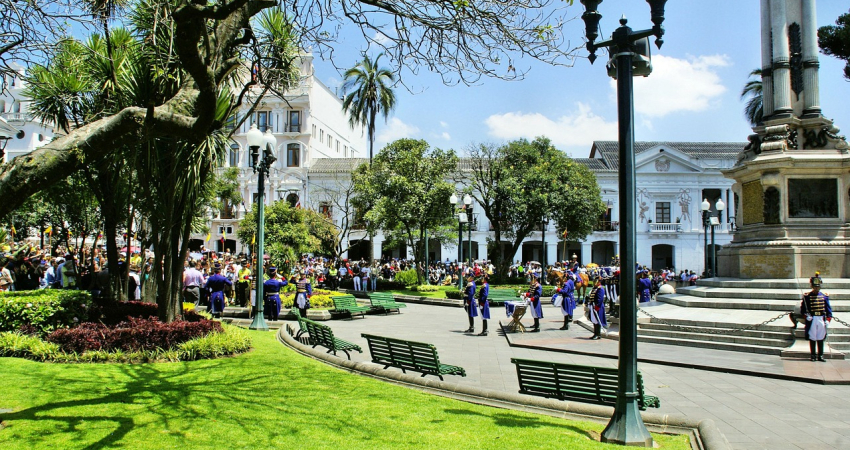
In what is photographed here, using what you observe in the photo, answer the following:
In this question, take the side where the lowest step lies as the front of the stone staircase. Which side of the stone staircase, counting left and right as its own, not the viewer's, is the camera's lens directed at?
front

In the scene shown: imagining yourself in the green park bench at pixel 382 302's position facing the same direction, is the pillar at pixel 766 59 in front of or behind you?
in front

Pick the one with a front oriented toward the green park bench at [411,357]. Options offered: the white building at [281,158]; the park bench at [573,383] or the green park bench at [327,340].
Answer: the white building

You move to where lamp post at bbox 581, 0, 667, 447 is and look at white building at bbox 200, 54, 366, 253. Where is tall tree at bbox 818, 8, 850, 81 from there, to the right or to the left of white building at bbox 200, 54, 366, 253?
right

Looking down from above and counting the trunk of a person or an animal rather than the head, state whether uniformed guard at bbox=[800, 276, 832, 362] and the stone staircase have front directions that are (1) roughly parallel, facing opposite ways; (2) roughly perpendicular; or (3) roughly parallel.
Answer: roughly parallel

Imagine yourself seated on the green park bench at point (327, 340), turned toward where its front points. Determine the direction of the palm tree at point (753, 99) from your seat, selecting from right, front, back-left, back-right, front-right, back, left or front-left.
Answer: front

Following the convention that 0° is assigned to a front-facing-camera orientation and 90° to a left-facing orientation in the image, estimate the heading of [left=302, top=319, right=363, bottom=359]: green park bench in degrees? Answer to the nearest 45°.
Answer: approximately 225°

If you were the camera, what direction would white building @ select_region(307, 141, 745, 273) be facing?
facing the viewer

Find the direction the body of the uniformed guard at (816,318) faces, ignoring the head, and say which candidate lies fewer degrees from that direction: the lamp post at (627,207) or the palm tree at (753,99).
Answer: the lamp post

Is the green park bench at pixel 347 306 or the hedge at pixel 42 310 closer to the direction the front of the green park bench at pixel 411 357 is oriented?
the green park bench

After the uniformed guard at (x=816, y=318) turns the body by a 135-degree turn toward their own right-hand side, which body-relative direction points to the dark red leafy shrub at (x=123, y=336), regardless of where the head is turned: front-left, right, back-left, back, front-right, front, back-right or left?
left

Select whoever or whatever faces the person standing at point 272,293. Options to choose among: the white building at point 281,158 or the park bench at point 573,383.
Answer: the white building

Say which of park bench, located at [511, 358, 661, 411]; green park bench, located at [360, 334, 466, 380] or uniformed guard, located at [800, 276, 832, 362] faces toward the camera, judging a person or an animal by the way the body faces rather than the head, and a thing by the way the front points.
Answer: the uniformed guard

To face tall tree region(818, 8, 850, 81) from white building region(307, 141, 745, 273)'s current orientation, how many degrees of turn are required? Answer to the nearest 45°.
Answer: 0° — it already faces it

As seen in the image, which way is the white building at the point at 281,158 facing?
toward the camera

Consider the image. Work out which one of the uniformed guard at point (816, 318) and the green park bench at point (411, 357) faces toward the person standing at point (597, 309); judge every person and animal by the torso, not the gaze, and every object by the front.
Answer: the green park bench

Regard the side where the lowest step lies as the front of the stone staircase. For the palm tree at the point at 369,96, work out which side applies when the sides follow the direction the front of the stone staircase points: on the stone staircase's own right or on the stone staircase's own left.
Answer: on the stone staircase's own right

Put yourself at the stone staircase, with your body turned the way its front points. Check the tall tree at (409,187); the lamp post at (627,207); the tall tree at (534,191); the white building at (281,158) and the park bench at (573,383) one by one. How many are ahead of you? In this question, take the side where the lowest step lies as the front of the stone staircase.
2

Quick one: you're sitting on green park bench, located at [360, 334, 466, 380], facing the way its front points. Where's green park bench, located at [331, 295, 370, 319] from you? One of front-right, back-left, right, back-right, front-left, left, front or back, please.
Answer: front-left

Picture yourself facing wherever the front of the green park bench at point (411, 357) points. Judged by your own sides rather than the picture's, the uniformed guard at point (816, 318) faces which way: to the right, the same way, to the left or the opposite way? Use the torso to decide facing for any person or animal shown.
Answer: the opposite way
